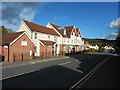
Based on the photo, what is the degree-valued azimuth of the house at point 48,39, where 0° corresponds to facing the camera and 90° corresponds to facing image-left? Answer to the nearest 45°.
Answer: approximately 315°

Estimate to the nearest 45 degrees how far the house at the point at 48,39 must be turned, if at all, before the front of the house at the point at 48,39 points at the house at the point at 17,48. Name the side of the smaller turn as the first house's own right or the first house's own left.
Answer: approximately 90° to the first house's own right

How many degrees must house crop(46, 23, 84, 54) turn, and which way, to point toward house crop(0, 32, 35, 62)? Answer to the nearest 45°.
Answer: approximately 90° to its right

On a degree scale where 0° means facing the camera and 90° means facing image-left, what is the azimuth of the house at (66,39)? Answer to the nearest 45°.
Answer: approximately 315°
